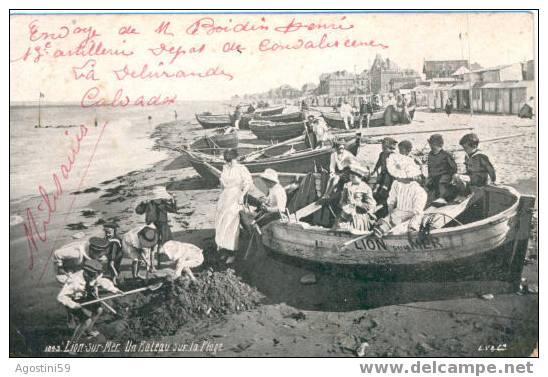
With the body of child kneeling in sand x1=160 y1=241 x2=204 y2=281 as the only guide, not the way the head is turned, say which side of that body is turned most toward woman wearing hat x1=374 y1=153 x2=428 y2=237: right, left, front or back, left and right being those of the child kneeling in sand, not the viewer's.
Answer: back

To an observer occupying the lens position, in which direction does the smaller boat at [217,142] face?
facing to the left of the viewer

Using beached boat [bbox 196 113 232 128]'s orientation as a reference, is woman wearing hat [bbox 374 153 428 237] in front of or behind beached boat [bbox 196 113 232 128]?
behind

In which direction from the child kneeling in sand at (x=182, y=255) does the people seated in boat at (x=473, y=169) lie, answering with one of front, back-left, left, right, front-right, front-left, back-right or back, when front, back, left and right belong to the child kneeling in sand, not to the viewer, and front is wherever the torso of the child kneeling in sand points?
back

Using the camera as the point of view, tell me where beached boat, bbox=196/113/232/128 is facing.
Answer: facing to the left of the viewer

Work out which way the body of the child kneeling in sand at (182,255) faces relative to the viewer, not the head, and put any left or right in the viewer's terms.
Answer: facing to the left of the viewer
